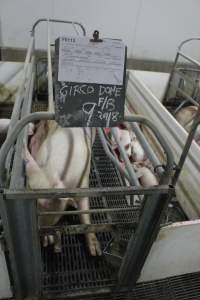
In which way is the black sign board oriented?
toward the camera
